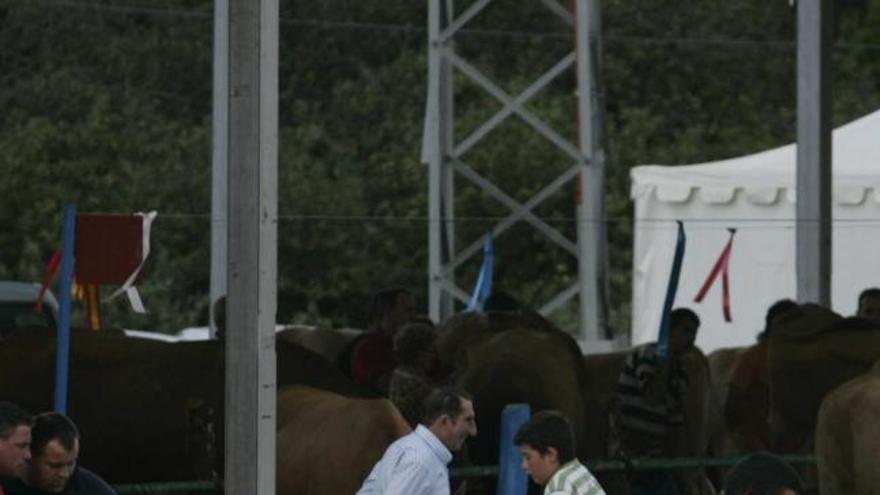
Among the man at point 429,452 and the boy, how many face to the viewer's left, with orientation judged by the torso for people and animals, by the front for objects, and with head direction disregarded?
1

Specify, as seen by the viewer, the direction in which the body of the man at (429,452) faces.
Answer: to the viewer's right

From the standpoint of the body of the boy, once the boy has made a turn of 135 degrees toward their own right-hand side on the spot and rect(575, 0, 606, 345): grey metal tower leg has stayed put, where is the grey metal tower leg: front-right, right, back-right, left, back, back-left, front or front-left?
front-left

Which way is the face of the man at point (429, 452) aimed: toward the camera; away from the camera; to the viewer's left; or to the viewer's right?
to the viewer's right

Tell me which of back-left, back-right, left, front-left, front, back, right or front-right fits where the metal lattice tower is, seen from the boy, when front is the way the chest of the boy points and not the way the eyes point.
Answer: right

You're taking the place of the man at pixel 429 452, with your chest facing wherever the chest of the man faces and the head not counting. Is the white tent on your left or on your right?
on your left

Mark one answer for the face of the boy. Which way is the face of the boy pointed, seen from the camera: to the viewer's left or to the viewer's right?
to the viewer's left
